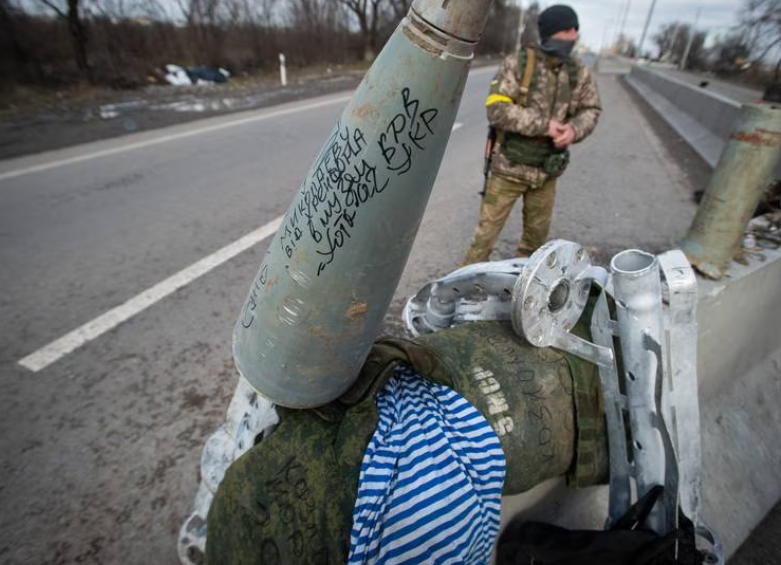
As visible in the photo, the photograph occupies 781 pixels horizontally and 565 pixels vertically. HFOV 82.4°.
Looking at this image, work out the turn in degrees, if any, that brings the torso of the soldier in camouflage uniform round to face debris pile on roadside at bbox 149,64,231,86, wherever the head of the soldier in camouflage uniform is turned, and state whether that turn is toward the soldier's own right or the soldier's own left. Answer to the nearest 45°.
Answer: approximately 180°

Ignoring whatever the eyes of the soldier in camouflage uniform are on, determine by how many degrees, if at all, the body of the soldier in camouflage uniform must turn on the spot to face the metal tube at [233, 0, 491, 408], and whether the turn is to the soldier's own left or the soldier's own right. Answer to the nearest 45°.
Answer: approximately 45° to the soldier's own right

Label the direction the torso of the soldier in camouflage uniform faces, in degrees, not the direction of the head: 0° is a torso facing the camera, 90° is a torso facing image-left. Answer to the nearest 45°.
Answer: approximately 315°

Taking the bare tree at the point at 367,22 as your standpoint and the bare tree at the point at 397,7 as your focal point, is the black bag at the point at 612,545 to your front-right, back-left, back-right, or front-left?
back-right

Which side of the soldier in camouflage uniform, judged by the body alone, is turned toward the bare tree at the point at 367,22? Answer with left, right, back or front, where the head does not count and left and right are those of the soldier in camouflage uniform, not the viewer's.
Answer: back

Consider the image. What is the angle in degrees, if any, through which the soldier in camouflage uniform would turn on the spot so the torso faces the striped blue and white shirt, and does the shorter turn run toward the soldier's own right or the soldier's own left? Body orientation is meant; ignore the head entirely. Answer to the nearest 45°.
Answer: approximately 45° to the soldier's own right

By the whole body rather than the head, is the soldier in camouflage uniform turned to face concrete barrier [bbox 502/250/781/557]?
yes

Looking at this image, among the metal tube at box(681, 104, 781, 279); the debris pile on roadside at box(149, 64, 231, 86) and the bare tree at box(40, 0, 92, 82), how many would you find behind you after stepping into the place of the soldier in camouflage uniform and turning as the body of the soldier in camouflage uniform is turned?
2

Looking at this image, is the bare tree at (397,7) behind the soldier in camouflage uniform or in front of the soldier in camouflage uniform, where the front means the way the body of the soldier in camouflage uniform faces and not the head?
behind

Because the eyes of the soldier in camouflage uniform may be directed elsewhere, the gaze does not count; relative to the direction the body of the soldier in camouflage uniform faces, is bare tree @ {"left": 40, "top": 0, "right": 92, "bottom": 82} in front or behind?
behind
